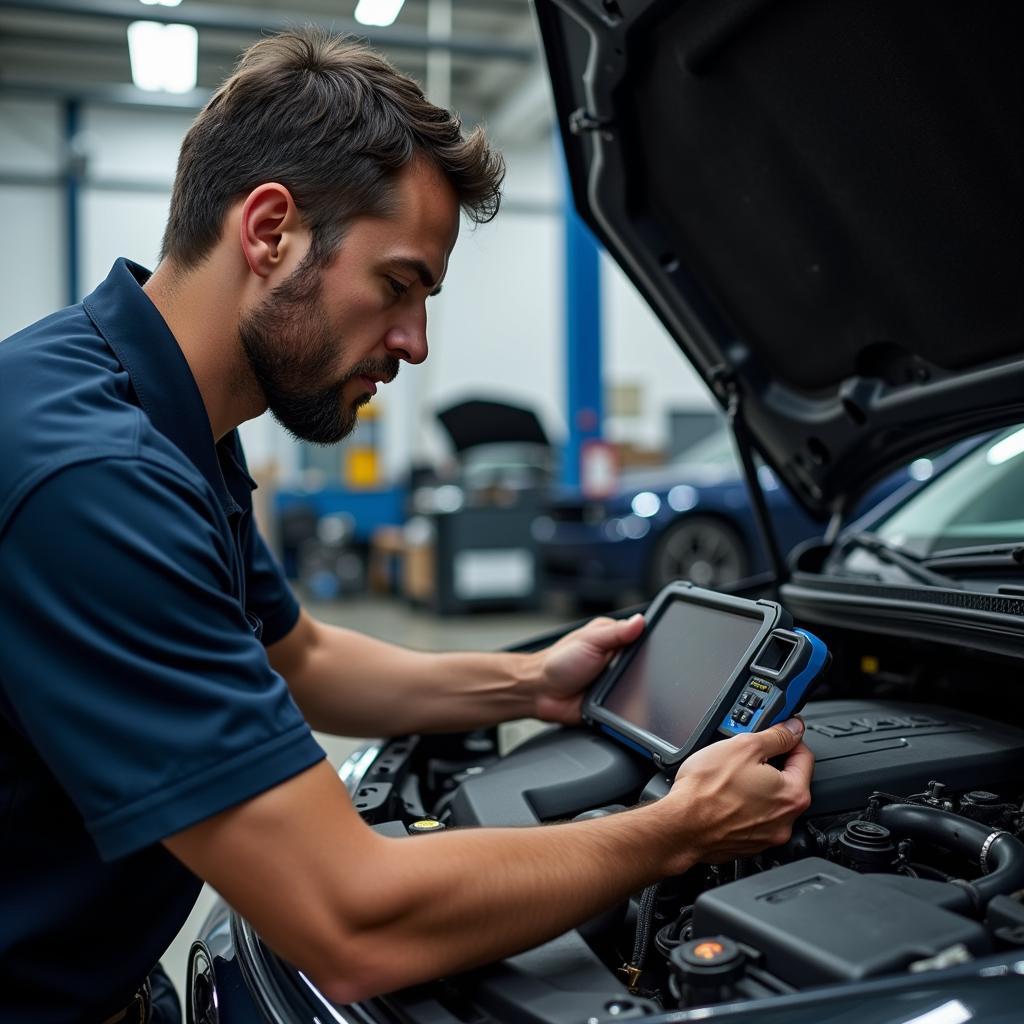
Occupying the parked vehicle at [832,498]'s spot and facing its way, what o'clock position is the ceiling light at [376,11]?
The ceiling light is roughly at 4 o'clock from the parked vehicle.

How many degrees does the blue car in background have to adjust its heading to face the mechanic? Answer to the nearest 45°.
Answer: approximately 45° to its left

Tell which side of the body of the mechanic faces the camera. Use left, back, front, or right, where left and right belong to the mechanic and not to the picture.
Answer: right

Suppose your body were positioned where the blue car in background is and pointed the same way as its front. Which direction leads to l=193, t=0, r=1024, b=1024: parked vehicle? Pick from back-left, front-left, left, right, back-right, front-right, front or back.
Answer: front-left

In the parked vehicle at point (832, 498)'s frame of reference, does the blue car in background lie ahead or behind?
behind

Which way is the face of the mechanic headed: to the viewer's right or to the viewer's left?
to the viewer's right

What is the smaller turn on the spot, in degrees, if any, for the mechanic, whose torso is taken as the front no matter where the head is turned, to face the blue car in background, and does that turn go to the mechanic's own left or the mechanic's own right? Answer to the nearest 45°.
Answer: approximately 90° to the mechanic's own left

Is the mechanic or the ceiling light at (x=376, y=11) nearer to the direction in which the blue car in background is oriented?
the mechanic

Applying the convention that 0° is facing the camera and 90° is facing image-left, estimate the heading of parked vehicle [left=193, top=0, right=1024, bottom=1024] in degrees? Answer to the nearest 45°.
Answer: approximately 45°
